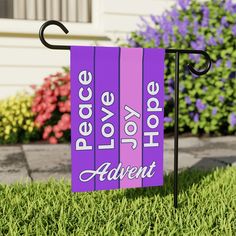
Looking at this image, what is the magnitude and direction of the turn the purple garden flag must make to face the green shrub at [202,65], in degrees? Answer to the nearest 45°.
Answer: approximately 180°

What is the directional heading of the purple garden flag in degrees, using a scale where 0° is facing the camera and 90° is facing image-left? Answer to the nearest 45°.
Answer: approximately 0°

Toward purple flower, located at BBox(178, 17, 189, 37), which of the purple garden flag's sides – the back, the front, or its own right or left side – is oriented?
back

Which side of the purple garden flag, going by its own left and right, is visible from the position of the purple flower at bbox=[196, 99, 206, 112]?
back

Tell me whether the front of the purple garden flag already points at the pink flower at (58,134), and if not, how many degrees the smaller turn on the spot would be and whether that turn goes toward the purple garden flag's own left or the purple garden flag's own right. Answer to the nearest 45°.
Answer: approximately 180°

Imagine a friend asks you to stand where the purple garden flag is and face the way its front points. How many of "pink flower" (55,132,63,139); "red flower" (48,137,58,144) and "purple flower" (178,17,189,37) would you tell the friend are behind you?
3

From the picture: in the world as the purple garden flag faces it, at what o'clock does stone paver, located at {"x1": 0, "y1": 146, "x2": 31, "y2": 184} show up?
The stone paver is roughly at 5 o'clock from the purple garden flag.

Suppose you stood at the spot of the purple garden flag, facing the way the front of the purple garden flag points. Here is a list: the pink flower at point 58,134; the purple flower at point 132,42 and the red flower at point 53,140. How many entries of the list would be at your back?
3

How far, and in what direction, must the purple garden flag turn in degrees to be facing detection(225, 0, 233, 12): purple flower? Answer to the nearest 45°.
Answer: approximately 180°

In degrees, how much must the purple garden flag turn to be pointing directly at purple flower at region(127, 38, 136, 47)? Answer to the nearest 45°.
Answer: approximately 180°
